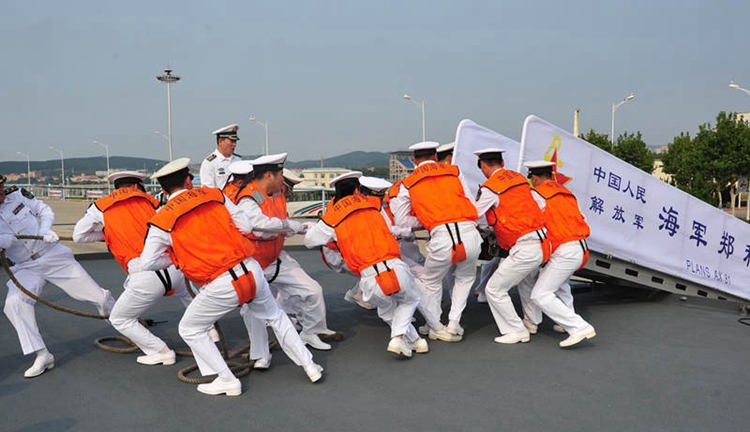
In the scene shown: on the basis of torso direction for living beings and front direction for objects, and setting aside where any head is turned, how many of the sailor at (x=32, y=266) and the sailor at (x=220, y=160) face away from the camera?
0

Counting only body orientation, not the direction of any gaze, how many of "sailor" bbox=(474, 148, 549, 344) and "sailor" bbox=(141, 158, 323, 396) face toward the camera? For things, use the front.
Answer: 0

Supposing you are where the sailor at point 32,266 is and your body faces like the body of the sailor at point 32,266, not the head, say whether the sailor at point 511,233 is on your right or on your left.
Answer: on your left
